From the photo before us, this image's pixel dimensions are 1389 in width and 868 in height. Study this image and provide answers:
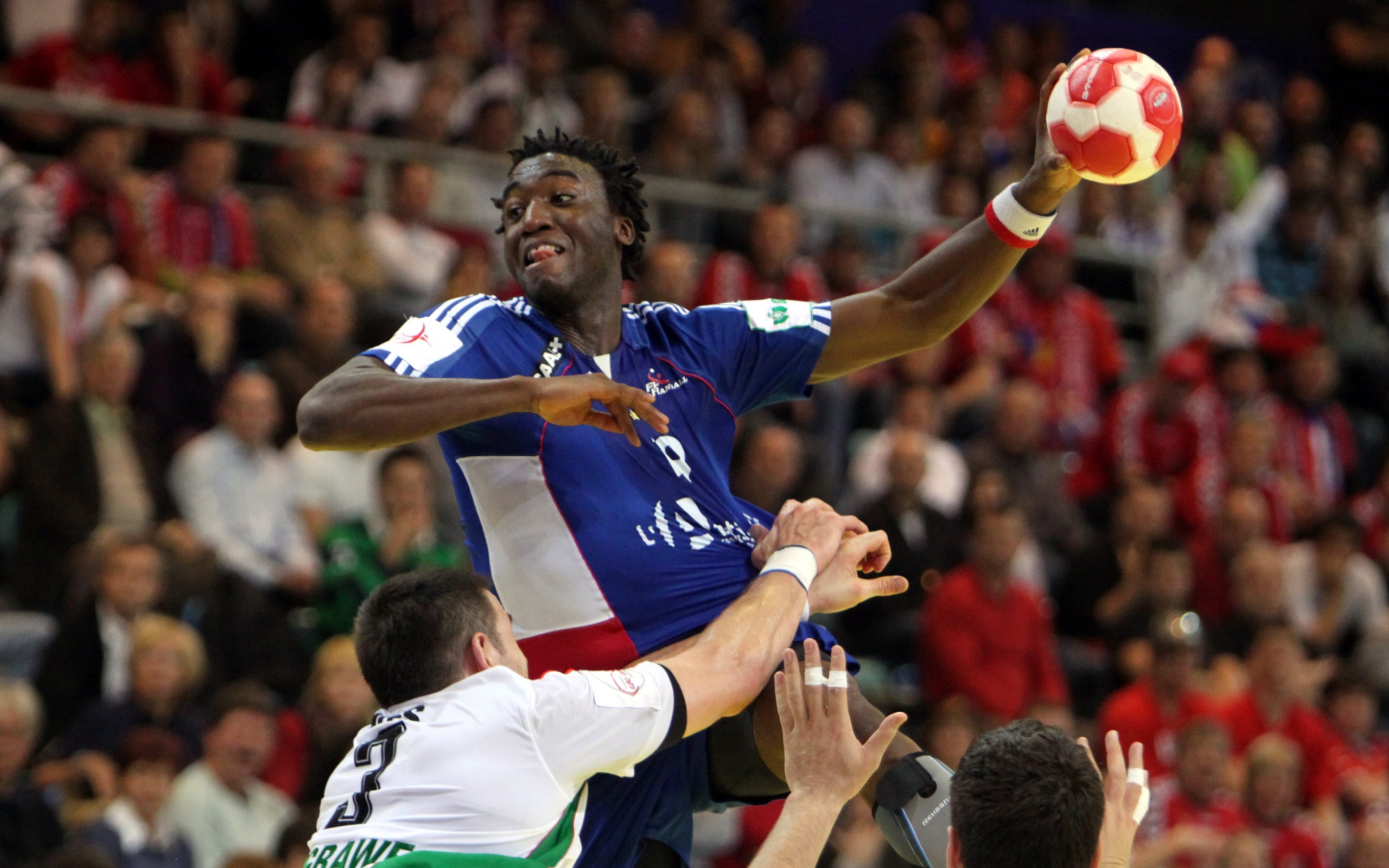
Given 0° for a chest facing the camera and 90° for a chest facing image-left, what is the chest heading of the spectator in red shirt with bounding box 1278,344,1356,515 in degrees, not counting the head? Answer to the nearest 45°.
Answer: approximately 0°

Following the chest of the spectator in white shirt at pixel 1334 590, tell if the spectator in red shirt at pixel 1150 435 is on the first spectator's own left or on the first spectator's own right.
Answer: on the first spectator's own right

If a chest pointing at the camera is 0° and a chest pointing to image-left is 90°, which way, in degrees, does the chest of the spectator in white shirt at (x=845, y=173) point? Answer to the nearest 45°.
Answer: approximately 0°

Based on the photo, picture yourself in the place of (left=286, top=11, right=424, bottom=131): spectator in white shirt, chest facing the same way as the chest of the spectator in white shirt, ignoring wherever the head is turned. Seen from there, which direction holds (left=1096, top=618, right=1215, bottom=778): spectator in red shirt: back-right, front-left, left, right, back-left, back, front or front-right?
front-left

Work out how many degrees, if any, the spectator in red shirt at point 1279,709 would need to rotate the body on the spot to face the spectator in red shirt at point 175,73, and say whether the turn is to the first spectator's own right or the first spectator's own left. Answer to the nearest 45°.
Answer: approximately 90° to the first spectator's own right

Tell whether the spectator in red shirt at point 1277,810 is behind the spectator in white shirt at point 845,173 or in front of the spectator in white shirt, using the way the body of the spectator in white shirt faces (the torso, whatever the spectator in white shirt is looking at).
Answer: in front

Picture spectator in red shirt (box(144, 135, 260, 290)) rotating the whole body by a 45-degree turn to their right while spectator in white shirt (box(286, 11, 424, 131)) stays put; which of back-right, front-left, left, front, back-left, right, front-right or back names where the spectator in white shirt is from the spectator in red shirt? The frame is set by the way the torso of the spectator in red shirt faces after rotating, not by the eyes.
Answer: back

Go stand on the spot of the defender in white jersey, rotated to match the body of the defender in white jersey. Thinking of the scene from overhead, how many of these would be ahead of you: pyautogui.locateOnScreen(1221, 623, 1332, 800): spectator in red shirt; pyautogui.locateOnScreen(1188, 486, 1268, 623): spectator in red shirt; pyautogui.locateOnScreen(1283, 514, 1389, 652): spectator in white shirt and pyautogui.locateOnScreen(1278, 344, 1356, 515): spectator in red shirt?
4
